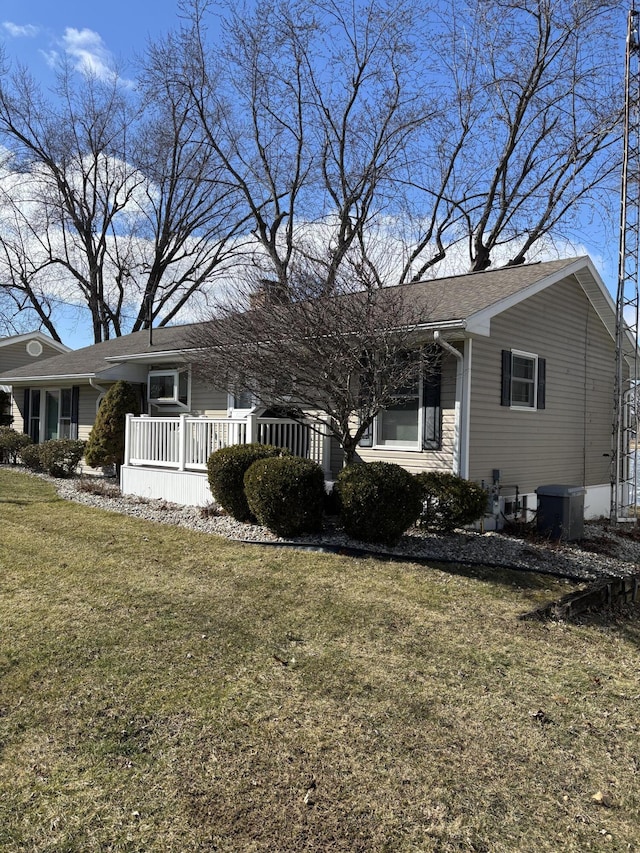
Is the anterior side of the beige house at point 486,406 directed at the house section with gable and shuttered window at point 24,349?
no

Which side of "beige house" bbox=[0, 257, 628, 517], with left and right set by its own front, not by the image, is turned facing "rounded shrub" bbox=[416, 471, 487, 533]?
left

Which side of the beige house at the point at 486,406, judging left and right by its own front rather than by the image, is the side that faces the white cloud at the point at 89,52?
right

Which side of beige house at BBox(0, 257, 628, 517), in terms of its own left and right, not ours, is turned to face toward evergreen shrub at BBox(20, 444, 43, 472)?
right

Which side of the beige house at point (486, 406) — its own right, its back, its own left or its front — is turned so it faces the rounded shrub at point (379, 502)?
front

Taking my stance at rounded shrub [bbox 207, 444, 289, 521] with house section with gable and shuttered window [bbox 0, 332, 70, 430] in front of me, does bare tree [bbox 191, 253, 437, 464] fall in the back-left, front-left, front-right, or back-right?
back-right

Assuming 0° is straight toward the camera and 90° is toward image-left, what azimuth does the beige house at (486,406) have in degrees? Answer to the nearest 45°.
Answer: approximately 45°

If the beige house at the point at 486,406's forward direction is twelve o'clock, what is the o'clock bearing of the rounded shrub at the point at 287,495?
The rounded shrub is roughly at 12 o'clock from the beige house.

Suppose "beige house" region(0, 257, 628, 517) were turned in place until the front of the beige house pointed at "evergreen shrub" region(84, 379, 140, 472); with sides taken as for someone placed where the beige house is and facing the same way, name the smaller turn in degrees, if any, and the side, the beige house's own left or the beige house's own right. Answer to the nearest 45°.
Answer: approximately 90° to the beige house's own right

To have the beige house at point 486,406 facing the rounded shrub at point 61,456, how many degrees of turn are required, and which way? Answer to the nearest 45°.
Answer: approximately 90° to its right

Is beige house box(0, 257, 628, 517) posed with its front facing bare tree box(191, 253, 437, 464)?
yes

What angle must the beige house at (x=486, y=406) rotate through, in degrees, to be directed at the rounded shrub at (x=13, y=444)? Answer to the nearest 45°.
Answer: approximately 90° to its right

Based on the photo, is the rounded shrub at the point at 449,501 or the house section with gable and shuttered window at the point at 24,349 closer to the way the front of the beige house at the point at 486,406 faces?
the rounded shrub
